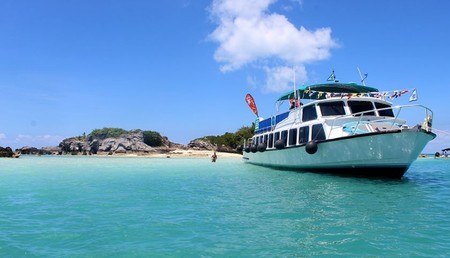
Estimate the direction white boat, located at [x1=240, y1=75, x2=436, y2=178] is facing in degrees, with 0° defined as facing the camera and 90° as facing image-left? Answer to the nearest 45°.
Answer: approximately 315°
